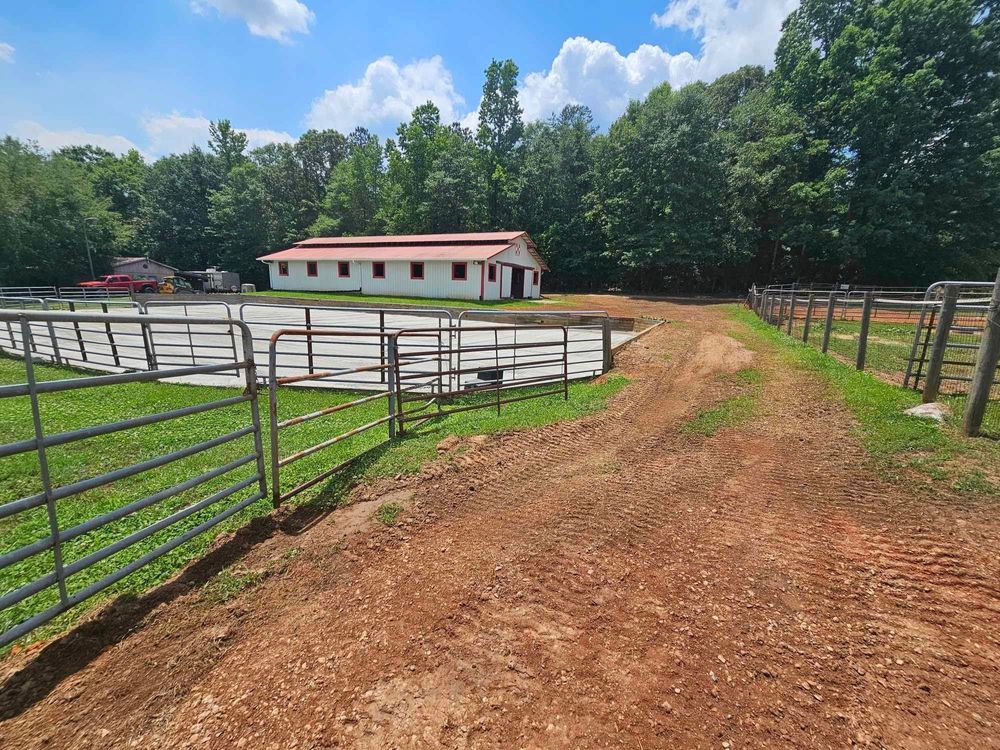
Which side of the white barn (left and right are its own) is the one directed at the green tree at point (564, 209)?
left

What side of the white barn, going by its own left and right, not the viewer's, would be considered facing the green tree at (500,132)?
left

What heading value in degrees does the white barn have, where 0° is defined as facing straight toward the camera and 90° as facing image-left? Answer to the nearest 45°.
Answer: approximately 315°

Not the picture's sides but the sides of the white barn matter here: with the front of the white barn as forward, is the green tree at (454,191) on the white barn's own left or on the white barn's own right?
on the white barn's own left

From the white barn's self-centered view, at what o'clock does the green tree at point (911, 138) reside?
The green tree is roughly at 11 o'clock from the white barn.

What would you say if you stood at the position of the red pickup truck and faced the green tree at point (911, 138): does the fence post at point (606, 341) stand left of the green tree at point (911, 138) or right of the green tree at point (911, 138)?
right

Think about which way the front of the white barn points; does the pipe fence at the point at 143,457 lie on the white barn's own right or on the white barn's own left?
on the white barn's own right

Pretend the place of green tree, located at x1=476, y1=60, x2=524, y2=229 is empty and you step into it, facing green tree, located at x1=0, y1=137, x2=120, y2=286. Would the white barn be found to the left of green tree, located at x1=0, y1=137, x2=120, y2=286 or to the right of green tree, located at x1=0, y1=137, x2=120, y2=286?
left

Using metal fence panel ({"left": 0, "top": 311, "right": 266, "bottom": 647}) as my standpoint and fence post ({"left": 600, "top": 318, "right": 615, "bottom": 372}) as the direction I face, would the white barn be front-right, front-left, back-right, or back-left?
front-left

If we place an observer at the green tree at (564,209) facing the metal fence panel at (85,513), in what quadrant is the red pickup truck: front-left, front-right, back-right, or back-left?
front-right

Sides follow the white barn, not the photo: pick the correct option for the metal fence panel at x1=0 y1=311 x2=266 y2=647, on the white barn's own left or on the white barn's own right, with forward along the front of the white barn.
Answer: on the white barn's own right

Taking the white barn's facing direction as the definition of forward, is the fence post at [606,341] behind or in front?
in front

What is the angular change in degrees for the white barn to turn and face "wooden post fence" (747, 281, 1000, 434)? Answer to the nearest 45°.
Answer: approximately 45° to its right

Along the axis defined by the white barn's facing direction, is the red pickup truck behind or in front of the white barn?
behind
